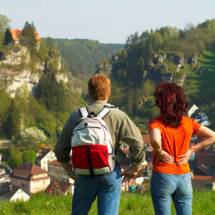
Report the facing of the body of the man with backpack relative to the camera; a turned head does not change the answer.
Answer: away from the camera

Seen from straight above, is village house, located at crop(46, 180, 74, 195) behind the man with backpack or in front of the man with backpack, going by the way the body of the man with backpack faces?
in front

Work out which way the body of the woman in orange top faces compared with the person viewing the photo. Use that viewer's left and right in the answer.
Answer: facing away from the viewer

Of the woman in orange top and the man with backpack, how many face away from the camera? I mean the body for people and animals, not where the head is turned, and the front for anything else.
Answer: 2

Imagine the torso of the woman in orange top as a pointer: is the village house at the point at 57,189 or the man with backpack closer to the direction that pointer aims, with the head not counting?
the village house

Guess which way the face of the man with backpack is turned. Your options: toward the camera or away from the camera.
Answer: away from the camera

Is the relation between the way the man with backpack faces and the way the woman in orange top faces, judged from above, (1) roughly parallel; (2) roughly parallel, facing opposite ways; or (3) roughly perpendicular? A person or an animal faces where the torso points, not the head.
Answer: roughly parallel

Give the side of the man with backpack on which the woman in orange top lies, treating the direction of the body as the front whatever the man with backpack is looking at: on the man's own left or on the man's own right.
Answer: on the man's own right

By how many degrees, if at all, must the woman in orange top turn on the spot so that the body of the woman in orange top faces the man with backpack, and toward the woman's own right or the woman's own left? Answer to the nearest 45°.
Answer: approximately 90° to the woman's own left

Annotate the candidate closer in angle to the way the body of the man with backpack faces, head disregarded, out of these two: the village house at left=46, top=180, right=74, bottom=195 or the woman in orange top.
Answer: the village house

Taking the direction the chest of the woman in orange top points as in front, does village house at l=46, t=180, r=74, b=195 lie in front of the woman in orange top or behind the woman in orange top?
in front
